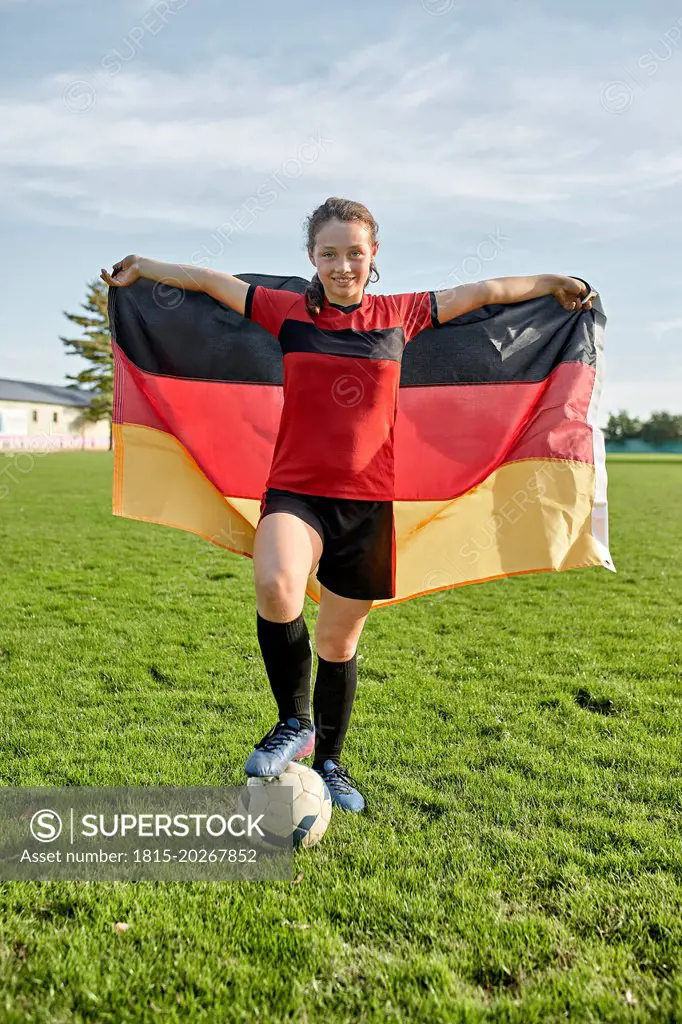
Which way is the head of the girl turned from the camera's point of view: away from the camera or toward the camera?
toward the camera

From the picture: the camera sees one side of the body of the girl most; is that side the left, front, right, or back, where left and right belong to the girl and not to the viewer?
front
